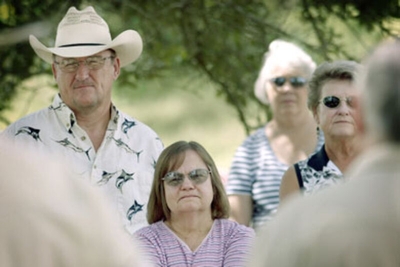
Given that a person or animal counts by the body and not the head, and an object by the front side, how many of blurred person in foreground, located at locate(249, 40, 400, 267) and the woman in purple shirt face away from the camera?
1

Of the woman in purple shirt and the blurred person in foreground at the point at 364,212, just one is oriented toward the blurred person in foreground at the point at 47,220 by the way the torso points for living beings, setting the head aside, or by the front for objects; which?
the woman in purple shirt

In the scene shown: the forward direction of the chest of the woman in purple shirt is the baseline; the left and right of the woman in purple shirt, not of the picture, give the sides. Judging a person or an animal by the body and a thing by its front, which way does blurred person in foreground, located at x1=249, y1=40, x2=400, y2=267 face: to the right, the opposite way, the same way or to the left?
the opposite way

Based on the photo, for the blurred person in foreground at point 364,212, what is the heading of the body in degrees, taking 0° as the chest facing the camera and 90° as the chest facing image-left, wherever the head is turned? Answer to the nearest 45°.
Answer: approximately 180°

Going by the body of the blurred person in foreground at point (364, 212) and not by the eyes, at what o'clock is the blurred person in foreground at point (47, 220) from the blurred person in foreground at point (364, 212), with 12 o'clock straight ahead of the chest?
the blurred person in foreground at point (47, 220) is roughly at 8 o'clock from the blurred person in foreground at point (364, 212).

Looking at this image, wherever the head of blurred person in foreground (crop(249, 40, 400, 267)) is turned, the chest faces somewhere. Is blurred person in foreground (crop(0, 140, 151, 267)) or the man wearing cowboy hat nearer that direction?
the man wearing cowboy hat

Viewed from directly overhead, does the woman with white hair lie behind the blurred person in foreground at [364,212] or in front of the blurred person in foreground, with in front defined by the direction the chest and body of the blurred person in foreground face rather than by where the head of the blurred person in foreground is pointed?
in front

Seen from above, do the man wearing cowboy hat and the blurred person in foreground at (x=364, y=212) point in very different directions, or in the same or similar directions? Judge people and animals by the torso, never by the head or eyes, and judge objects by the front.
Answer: very different directions

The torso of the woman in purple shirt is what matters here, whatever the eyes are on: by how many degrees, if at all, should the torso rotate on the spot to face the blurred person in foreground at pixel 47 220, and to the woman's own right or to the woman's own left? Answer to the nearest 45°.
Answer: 0° — they already face them
